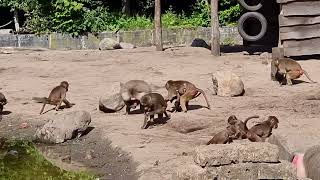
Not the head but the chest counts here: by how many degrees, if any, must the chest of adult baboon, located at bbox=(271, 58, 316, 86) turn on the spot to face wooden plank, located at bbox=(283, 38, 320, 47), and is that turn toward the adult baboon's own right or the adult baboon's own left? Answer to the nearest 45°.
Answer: approximately 90° to the adult baboon's own right

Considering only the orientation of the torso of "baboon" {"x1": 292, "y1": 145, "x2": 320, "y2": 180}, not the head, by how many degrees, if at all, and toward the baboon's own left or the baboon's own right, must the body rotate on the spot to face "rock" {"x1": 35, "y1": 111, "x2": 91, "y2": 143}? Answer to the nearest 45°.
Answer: approximately 135° to the baboon's own left

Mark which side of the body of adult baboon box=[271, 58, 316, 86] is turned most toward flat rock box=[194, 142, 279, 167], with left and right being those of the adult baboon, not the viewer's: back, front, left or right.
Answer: left

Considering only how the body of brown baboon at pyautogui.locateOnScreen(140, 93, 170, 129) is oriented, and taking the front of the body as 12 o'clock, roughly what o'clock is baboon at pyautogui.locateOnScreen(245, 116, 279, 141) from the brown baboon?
The baboon is roughly at 9 o'clock from the brown baboon.

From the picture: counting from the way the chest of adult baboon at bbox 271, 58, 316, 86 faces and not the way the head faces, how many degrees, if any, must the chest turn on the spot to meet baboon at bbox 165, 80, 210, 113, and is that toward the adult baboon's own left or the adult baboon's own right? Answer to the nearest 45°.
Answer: approximately 45° to the adult baboon's own left
